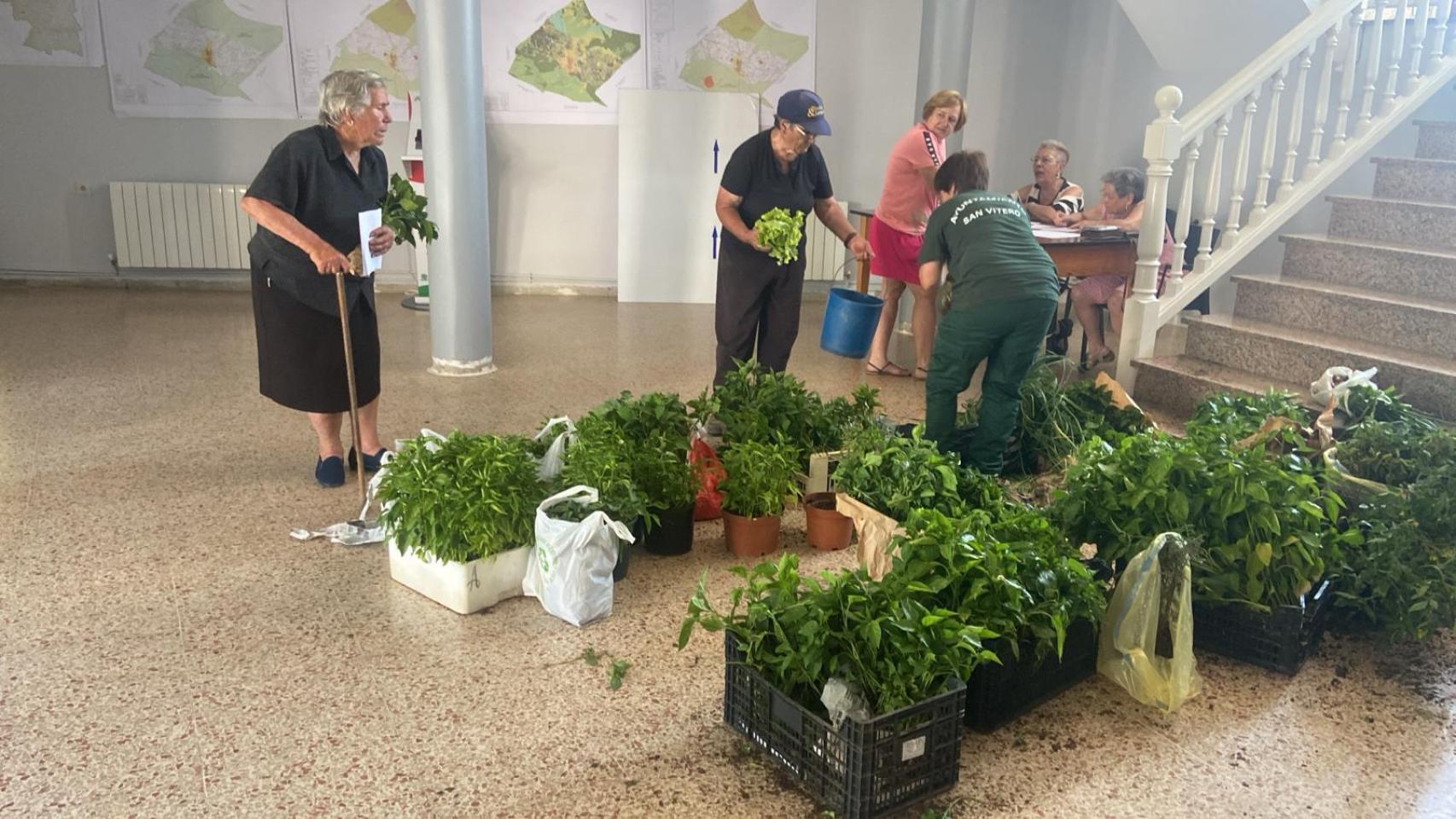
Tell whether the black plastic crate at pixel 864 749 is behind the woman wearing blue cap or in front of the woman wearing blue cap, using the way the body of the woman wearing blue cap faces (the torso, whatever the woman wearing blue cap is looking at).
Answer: in front

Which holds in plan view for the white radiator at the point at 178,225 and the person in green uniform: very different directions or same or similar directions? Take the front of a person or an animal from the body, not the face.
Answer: very different directions

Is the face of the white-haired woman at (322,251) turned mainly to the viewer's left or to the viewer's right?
to the viewer's right

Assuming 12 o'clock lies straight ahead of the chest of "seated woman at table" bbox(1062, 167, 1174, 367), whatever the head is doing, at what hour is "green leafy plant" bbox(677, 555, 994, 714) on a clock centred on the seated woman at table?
The green leafy plant is roughly at 9 o'clock from the seated woman at table.

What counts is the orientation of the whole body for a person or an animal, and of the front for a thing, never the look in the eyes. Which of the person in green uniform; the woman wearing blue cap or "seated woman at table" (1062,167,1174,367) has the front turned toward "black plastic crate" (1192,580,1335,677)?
the woman wearing blue cap

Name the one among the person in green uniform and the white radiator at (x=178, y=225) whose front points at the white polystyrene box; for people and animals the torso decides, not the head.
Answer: the white radiator

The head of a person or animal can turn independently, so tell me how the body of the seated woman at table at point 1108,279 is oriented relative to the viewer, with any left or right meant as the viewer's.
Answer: facing to the left of the viewer

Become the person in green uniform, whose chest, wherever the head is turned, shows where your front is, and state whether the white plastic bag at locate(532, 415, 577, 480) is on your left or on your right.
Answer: on your left

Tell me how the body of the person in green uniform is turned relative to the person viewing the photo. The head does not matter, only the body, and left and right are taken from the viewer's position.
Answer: facing away from the viewer and to the left of the viewer

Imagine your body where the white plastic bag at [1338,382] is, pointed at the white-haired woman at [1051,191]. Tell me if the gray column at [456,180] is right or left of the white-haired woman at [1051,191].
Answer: left

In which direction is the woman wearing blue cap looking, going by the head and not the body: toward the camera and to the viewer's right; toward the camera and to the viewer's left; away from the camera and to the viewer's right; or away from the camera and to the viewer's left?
toward the camera and to the viewer's right

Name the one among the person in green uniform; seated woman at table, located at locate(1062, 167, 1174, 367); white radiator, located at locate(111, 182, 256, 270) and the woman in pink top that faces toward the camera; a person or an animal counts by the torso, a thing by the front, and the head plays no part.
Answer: the white radiator

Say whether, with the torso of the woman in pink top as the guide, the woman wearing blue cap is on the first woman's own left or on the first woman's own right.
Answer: on the first woman's own right
